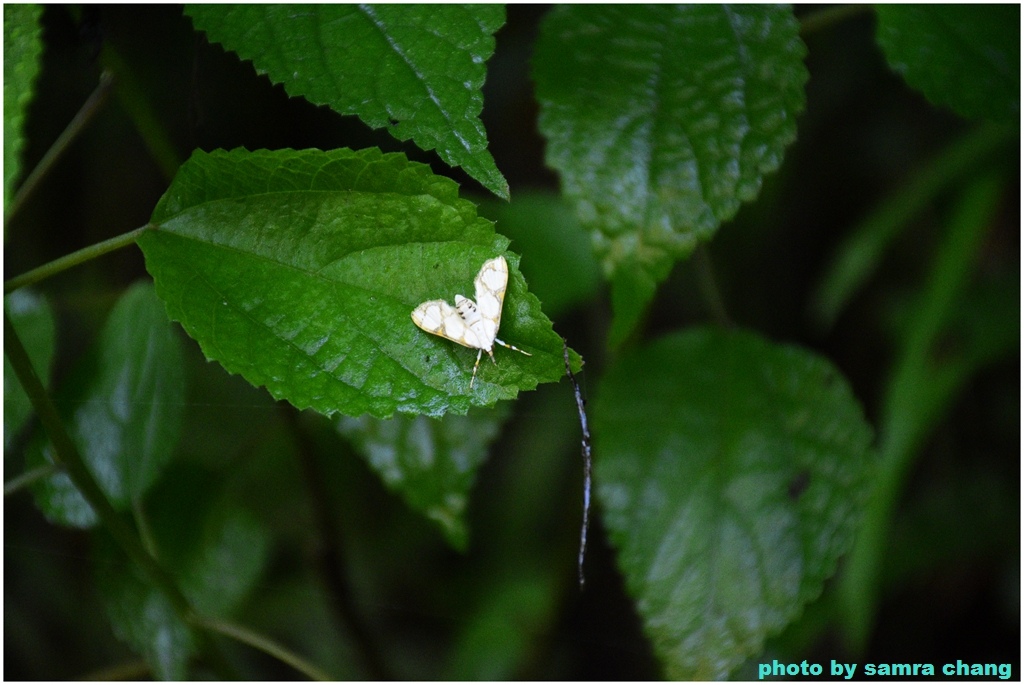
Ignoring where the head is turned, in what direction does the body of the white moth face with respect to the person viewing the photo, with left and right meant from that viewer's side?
facing the viewer and to the right of the viewer
